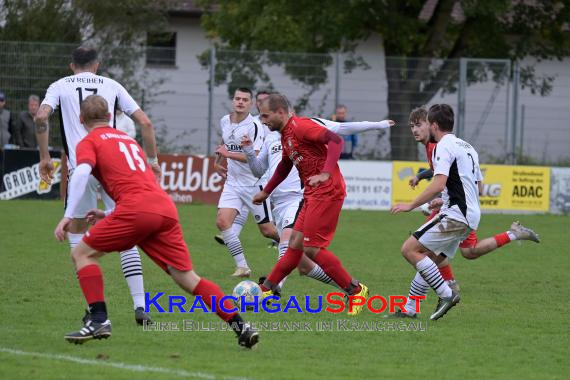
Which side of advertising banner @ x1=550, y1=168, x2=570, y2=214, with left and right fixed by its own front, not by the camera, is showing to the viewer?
front

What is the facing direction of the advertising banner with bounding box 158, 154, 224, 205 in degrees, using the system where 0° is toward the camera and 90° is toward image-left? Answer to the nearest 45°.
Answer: approximately 0°

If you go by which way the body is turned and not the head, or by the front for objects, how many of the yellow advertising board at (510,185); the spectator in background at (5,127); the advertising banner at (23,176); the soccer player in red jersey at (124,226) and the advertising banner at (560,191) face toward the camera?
4

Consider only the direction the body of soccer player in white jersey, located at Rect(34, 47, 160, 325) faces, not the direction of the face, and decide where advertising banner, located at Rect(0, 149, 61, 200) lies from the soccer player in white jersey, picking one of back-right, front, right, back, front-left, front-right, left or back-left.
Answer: front

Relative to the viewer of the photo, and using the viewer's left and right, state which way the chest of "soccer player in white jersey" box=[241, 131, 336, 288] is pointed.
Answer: facing the viewer and to the left of the viewer

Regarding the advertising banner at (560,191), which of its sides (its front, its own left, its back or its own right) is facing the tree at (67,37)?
right

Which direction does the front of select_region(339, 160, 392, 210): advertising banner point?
toward the camera

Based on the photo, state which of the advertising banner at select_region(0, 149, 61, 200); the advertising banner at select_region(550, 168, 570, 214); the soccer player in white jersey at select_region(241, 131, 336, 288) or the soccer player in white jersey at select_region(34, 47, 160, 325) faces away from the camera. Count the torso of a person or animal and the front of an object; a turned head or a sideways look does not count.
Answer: the soccer player in white jersey at select_region(34, 47, 160, 325)

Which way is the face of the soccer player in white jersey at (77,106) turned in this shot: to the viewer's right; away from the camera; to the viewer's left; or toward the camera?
away from the camera

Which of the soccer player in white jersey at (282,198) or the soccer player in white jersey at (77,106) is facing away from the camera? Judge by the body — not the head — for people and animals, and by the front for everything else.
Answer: the soccer player in white jersey at (77,106)

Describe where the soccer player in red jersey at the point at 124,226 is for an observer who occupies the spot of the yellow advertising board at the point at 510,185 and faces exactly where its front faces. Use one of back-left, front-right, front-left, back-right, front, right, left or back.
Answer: front

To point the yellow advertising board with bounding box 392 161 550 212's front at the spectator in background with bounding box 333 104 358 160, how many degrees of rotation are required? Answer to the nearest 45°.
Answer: approximately 90° to its right

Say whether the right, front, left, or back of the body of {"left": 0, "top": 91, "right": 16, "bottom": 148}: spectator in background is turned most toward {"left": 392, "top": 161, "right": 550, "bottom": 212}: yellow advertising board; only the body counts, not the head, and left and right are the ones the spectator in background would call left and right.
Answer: left

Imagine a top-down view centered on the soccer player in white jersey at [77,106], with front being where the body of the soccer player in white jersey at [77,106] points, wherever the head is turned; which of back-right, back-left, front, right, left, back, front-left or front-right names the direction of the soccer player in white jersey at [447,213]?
right

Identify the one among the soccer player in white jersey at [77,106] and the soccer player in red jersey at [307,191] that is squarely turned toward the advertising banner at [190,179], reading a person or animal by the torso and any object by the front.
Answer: the soccer player in white jersey

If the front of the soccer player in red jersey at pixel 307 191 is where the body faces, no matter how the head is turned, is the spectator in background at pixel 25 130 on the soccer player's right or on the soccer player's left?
on the soccer player's right

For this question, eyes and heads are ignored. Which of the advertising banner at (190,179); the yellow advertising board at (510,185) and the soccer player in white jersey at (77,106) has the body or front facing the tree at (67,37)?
the soccer player in white jersey

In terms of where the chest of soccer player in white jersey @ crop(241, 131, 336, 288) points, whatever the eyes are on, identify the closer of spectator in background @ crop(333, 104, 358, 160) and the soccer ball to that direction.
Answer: the soccer ball
